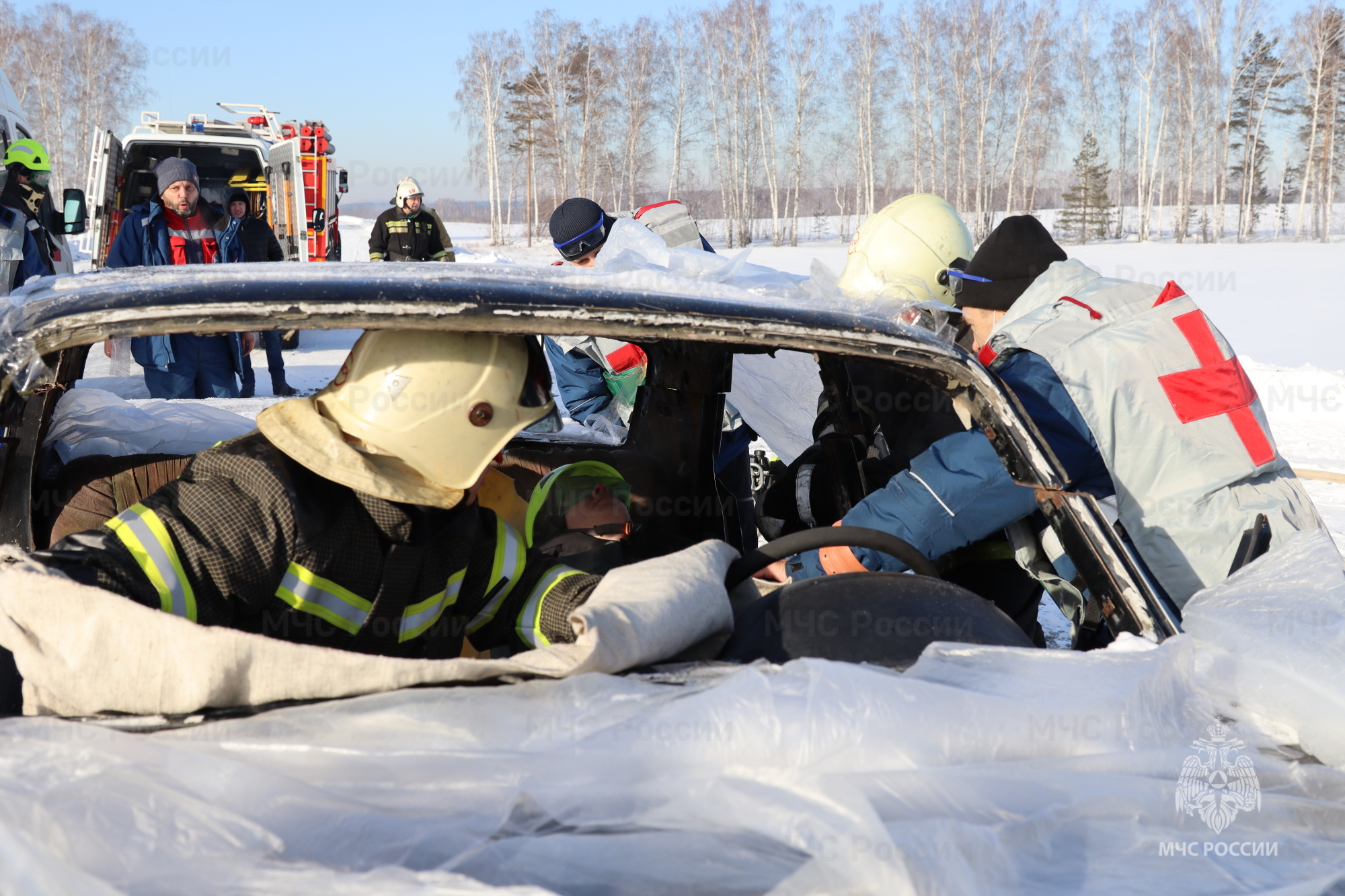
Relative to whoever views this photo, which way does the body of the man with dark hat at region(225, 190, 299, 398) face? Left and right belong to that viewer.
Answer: facing the viewer

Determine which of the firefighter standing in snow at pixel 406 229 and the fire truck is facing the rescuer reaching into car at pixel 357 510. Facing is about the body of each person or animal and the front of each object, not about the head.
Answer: the firefighter standing in snow

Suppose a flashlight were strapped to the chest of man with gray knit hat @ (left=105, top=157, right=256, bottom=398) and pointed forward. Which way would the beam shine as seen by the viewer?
toward the camera

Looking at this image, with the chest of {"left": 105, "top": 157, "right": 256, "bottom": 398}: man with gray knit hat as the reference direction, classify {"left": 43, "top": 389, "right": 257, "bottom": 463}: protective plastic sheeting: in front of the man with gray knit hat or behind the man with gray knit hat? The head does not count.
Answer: in front

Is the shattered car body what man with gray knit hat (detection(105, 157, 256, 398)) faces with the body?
yes

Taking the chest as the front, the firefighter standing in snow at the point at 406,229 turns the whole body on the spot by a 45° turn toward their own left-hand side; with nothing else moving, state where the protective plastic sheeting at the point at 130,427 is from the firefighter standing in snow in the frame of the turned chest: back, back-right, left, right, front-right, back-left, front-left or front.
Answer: front-right

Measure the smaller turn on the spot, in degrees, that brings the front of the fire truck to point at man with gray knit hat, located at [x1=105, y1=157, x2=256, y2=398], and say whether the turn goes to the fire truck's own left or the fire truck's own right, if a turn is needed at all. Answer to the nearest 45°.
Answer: approximately 180°

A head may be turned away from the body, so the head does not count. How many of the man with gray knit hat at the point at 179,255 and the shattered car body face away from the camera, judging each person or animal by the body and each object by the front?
0

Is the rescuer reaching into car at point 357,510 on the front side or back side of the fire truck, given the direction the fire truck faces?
on the back side

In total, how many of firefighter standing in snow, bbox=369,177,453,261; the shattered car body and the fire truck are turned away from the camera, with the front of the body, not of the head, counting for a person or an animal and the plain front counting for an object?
1

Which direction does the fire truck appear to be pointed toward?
away from the camera

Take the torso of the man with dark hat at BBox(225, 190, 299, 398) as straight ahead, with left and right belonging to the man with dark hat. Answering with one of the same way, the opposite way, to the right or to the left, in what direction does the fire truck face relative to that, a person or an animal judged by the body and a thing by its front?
the opposite way
